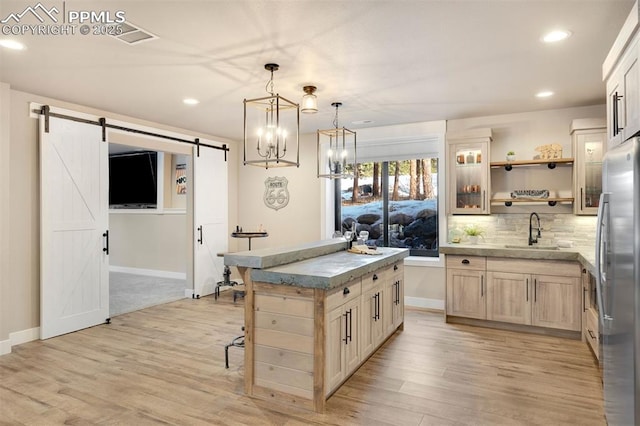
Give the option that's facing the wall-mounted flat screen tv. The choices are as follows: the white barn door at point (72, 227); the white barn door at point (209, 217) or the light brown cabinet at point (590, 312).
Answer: the light brown cabinet

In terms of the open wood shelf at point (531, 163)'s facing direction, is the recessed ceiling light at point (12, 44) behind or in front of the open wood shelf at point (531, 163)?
in front

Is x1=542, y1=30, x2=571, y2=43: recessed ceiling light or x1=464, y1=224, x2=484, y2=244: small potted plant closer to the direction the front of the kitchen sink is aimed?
the recessed ceiling light

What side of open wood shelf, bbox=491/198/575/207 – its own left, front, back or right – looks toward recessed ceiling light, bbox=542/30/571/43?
front

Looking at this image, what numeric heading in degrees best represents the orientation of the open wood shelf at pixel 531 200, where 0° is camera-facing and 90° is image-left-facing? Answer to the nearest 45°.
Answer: approximately 0°

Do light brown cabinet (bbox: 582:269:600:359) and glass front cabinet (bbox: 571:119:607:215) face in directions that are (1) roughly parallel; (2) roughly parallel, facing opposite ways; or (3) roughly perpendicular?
roughly perpendicular

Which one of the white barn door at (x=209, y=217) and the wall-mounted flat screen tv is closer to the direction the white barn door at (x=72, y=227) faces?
the white barn door

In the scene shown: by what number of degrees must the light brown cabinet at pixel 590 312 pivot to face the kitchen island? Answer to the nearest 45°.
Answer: approximately 45° to its left

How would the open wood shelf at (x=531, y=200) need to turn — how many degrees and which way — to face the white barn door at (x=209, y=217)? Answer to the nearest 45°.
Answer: approximately 90° to its right

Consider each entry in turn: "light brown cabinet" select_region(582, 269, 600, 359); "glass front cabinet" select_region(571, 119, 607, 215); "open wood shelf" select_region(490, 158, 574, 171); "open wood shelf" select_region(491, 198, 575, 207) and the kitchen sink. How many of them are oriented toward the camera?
4

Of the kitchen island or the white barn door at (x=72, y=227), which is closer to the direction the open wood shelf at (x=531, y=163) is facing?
the kitchen island

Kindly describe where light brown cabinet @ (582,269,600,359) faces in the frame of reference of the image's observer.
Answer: facing to the left of the viewer

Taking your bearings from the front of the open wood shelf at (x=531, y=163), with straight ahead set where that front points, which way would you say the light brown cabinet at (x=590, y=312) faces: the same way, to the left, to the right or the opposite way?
to the right

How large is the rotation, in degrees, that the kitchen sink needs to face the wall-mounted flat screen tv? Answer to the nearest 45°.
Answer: approximately 90° to its right

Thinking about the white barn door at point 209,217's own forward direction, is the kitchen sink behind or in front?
in front
